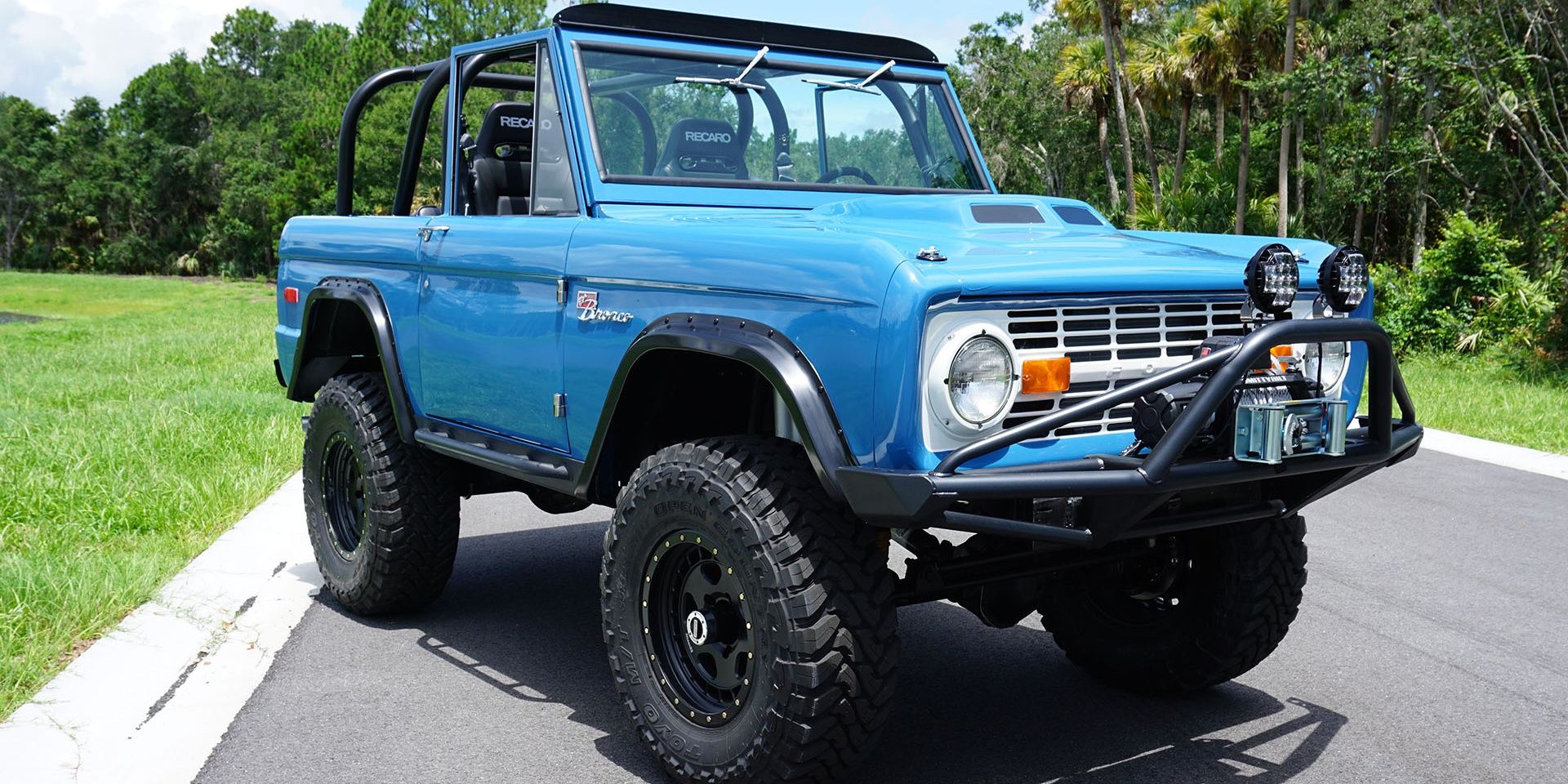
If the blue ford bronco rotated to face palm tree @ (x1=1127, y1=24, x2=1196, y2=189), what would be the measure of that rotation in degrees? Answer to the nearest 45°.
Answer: approximately 135° to its left

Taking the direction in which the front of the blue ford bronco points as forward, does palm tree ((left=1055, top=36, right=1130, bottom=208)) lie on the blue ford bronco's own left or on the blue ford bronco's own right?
on the blue ford bronco's own left

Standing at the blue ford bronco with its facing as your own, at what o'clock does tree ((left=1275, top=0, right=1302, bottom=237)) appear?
The tree is roughly at 8 o'clock from the blue ford bronco.

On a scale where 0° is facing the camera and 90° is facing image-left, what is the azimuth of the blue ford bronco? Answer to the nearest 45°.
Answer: approximately 315°

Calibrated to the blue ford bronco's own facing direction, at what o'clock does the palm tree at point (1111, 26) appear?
The palm tree is roughly at 8 o'clock from the blue ford bronco.

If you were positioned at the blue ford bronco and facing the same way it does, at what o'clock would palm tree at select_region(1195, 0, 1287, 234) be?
The palm tree is roughly at 8 o'clock from the blue ford bronco.
